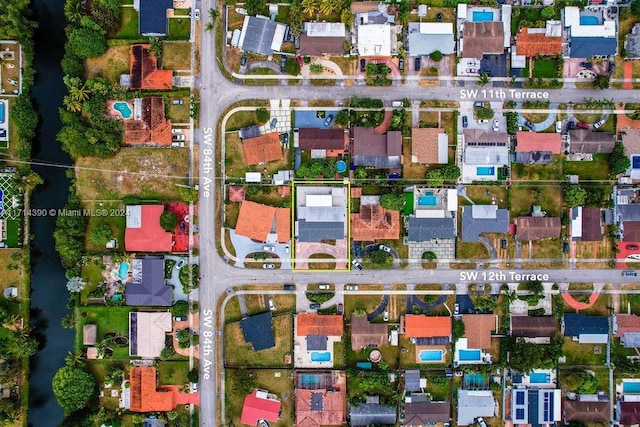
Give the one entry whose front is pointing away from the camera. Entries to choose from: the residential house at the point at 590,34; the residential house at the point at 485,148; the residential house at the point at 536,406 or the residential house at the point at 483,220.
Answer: the residential house at the point at 485,148

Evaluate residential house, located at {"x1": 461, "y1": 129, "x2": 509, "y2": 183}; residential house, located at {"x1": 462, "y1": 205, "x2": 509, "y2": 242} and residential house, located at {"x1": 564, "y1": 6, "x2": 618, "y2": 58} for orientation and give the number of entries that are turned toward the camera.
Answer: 2

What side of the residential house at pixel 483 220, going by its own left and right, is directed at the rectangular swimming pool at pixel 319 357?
right

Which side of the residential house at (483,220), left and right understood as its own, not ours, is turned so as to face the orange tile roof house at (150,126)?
right

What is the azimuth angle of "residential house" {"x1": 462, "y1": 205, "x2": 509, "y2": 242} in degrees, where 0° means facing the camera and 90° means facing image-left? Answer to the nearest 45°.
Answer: approximately 0°

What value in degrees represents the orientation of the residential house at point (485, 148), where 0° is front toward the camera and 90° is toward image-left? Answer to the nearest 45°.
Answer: approximately 180°

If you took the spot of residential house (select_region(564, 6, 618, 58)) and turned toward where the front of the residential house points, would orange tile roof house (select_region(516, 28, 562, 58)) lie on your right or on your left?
on your right

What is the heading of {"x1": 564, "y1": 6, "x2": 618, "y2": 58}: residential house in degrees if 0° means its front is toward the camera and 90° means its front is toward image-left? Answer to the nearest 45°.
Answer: approximately 0°
